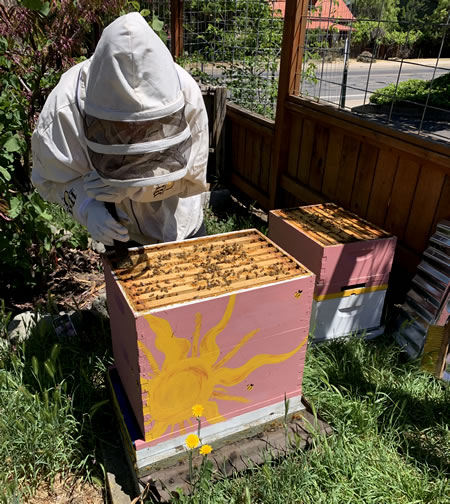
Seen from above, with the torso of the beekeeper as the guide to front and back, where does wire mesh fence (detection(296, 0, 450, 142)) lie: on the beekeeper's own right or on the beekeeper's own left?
on the beekeeper's own left

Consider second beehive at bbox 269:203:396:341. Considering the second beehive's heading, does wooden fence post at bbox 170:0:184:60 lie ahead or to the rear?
to the rear

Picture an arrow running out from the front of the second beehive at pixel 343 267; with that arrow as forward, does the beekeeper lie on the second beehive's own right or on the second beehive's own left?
on the second beehive's own right

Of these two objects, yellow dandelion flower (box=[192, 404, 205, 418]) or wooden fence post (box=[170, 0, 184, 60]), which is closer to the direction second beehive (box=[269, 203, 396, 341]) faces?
the yellow dandelion flower

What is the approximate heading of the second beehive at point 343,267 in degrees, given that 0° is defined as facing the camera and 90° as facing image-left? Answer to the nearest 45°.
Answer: approximately 315°

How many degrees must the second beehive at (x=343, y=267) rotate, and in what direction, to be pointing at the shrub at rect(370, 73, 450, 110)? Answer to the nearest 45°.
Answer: approximately 135° to its left

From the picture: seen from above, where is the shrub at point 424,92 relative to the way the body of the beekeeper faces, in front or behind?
behind

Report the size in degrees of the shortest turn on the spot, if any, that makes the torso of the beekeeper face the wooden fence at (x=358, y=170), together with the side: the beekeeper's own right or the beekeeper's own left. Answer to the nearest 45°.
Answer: approximately 135° to the beekeeper's own left

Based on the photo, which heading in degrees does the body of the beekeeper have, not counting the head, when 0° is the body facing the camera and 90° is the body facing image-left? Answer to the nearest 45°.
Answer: approximately 0°

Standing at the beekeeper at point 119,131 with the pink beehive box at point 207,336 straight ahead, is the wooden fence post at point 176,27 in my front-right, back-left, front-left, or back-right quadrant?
back-left
